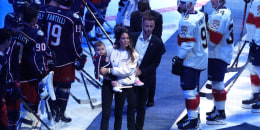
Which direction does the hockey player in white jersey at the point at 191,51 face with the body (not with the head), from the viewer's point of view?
to the viewer's left

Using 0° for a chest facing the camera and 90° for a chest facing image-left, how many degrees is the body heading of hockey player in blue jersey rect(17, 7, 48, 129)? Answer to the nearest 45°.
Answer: approximately 225°

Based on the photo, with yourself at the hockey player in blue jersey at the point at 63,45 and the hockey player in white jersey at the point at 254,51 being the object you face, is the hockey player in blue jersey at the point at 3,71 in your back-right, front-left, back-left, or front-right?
back-right

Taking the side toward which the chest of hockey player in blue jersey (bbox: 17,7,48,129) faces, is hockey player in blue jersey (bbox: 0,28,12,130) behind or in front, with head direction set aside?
behind

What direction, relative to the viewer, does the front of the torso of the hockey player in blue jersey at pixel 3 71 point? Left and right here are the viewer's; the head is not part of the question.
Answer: facing away from the viewer and to the right of the viewer

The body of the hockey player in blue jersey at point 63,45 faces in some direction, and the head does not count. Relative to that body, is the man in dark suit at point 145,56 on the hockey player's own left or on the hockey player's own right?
on the hockey player's own right

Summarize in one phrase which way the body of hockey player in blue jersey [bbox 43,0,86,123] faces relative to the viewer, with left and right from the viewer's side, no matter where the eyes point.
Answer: facing away from the viewer and to the right of the viewer

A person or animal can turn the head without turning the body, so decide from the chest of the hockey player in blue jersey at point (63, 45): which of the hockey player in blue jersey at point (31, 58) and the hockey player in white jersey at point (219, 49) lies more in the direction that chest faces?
the hockey player in white jersey
